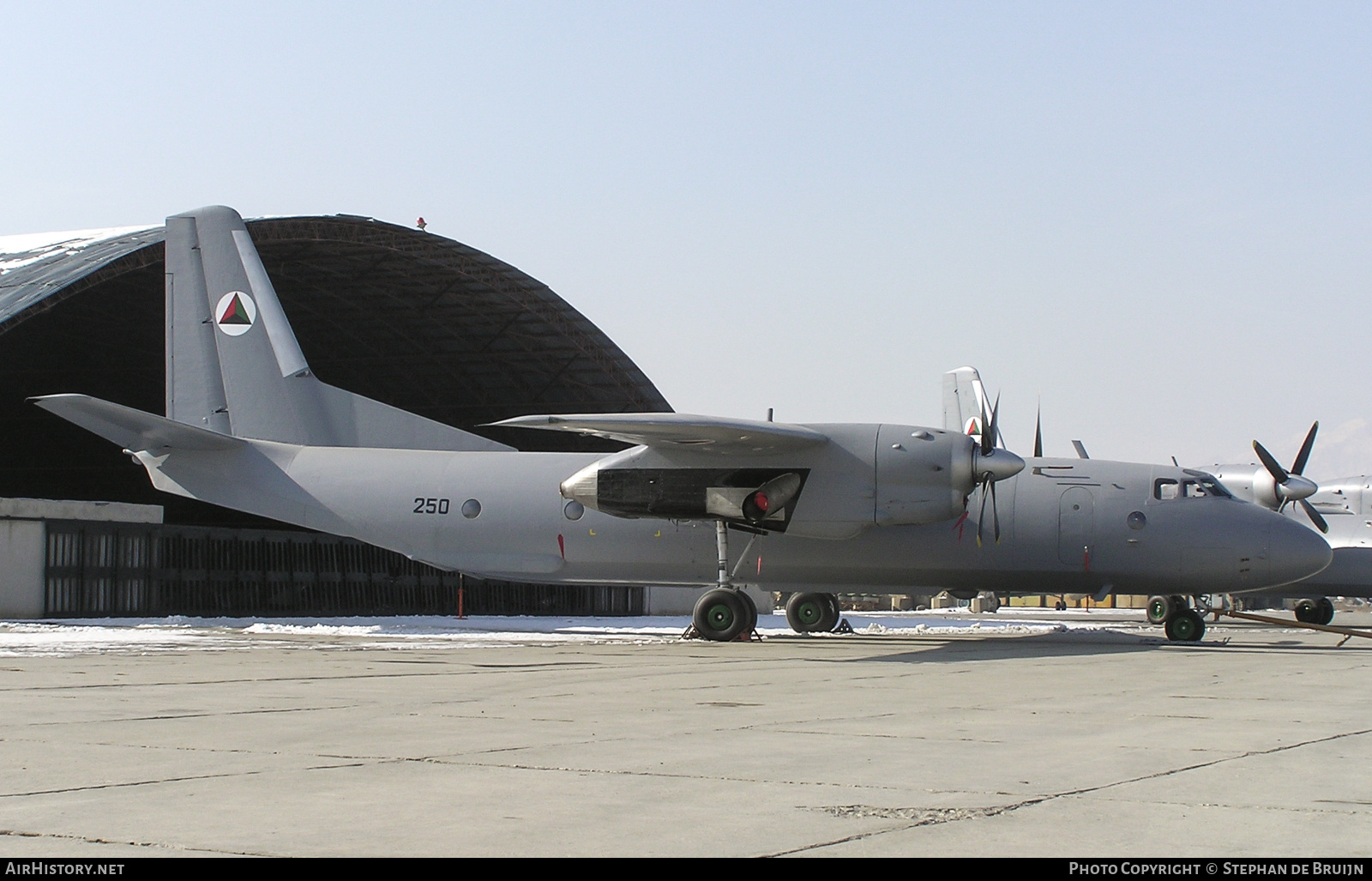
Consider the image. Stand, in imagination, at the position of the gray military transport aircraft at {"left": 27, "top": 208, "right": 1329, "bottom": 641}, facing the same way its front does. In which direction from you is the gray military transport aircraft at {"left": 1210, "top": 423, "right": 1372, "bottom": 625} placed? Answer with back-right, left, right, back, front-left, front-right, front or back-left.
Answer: front-left

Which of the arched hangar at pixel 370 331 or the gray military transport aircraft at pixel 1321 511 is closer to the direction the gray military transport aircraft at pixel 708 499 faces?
the gray military transport aircraft

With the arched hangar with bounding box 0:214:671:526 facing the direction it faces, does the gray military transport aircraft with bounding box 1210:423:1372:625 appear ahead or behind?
ahead

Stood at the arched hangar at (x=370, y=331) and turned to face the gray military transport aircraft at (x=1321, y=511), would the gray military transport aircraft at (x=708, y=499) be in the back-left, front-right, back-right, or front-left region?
front-right

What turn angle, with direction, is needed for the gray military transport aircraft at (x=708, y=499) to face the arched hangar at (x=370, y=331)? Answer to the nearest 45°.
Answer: approximately 135° to its left

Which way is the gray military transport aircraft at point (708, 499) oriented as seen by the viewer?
to the viewer's right

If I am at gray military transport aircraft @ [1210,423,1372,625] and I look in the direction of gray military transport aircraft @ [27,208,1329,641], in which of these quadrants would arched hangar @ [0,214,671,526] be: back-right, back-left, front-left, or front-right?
front-right

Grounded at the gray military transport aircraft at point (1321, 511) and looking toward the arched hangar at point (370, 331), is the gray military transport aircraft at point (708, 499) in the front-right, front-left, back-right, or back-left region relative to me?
front-left

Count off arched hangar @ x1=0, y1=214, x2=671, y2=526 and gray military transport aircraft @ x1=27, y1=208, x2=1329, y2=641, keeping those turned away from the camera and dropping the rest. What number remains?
0

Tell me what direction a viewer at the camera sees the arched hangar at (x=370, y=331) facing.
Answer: facing the viewer and to the right of the viewer
